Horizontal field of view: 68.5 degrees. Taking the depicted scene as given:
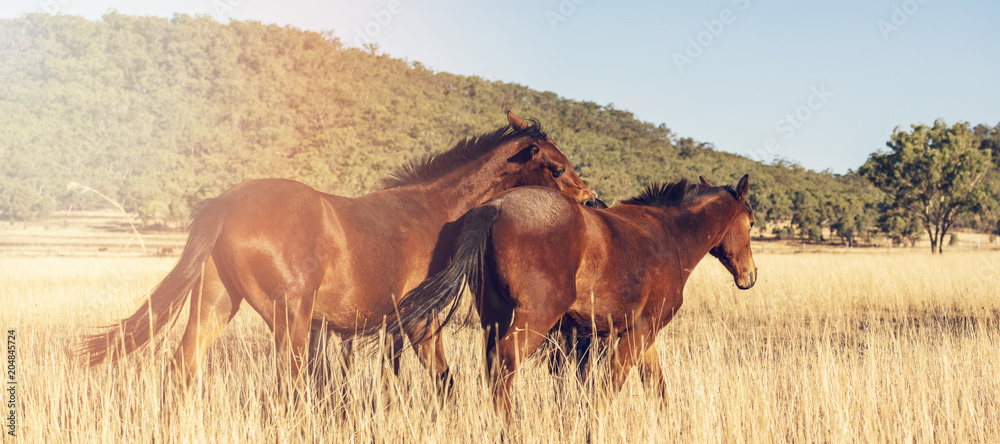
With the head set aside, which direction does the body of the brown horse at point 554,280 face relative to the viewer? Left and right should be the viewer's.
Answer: facing away from the viewer and to the right of the viewer

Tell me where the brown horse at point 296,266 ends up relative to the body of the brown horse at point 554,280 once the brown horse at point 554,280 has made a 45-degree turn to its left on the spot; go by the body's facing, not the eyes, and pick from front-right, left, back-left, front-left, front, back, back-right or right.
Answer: left

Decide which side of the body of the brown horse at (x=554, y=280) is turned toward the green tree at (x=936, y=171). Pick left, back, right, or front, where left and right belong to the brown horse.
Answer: front
